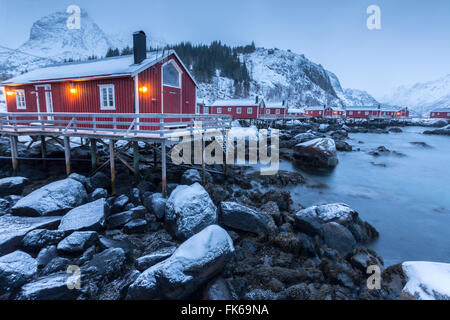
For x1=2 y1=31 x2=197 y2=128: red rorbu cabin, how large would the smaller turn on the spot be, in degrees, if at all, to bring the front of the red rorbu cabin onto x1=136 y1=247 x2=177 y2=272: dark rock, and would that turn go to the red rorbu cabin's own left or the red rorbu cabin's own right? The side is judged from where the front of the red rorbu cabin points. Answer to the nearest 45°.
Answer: approximately 45° to the red rorbu cabin's own left

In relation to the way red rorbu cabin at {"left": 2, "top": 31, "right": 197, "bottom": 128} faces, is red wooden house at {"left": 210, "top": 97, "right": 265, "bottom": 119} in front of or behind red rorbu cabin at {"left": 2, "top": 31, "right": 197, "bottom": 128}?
behind

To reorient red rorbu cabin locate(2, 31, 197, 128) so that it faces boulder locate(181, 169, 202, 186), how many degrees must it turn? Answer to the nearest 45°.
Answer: approximately 90° to its left

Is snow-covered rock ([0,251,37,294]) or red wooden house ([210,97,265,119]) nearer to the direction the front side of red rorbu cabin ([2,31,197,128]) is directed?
the snow-covered rock

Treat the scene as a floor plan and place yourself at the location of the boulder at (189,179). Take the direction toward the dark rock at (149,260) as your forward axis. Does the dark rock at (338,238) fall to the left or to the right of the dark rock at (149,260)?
left

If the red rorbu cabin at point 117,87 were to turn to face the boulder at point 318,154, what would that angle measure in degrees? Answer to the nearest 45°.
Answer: approximately 135° to its left

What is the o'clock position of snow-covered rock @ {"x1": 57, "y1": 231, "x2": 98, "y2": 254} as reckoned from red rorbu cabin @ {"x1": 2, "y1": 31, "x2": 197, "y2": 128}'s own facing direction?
The snow-covered rock is roughly at 11 o'clock from the red rorbu cabin.

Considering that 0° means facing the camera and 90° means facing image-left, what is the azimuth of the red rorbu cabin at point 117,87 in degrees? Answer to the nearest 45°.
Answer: approximately 45°
